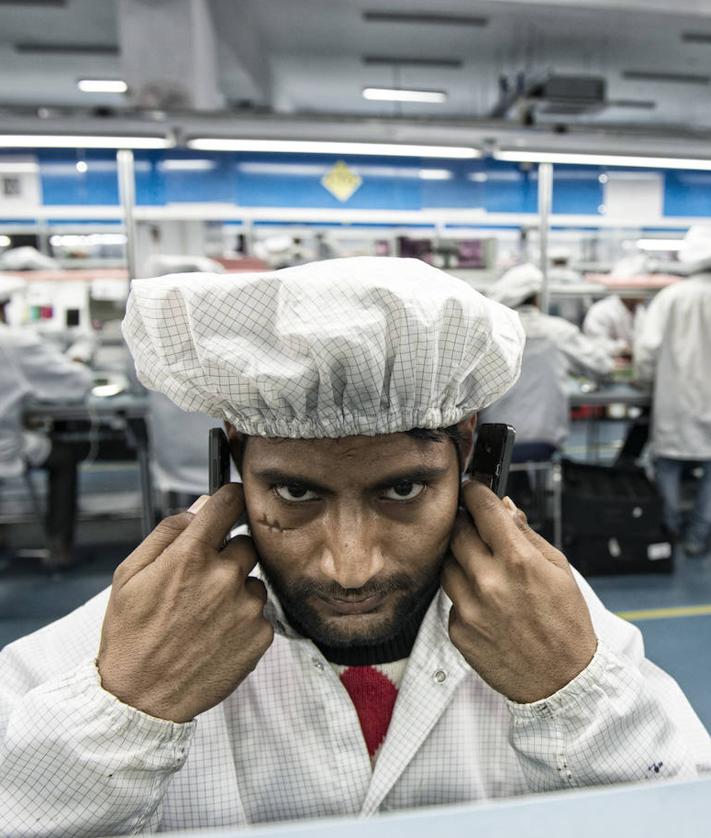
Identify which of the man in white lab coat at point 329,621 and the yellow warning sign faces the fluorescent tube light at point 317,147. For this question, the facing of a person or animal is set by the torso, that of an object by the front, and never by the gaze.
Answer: the yellow warning sign

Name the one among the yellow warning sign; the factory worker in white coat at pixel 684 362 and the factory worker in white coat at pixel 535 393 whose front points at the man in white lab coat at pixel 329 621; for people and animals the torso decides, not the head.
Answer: the yellow warning sign

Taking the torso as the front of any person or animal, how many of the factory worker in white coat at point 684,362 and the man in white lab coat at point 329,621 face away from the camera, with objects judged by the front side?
1

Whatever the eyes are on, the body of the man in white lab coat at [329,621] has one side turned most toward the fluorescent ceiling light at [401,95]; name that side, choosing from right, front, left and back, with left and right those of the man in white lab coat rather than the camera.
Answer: back

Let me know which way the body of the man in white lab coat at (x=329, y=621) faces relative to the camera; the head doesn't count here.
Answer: toward the camera

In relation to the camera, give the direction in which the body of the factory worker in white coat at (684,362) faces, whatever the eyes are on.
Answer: away from the camera

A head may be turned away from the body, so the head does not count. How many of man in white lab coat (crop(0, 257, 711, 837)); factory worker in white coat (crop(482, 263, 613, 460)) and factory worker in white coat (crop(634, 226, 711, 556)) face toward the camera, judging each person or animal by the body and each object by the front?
1

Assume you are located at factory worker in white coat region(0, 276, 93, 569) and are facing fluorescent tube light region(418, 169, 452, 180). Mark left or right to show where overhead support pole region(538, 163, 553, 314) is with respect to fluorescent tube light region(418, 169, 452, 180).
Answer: right

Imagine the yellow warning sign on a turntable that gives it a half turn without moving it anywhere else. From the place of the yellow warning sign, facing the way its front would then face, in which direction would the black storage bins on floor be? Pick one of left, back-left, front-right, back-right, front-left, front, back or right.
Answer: back-right

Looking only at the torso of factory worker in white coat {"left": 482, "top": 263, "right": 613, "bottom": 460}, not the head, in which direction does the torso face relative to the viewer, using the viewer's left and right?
facing away from the viewer and to the right of the viewer

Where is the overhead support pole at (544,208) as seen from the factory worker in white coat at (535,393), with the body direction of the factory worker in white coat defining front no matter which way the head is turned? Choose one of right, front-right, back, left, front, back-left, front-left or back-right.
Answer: front-left

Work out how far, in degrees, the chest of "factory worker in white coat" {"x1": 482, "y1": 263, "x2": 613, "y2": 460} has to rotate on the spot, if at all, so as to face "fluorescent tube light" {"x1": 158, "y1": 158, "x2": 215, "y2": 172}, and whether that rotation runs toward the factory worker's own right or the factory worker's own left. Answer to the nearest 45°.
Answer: approximately 90° to the factory worker's own left
